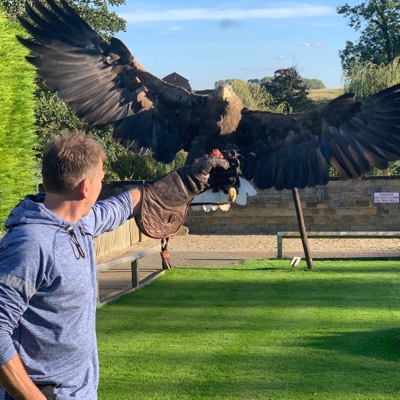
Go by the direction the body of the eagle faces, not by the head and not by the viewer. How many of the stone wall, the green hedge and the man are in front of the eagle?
1

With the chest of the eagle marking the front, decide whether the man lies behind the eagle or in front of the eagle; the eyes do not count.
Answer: in front

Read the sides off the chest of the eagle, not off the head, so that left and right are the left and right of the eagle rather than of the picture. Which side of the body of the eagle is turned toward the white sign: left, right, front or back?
back

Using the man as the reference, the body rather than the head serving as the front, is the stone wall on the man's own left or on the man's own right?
on the man's own left

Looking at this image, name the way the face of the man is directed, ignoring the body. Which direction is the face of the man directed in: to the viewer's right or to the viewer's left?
to the viewer's right

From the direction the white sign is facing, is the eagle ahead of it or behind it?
ahead

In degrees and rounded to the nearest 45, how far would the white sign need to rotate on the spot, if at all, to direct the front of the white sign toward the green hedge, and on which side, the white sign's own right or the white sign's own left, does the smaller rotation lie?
approximately 45° to the white sign's own right

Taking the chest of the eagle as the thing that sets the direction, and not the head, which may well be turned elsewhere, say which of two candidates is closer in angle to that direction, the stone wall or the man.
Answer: the man

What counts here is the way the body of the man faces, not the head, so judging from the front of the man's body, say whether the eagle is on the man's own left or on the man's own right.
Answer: on the man's own left

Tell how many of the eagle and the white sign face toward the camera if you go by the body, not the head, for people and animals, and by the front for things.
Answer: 2
